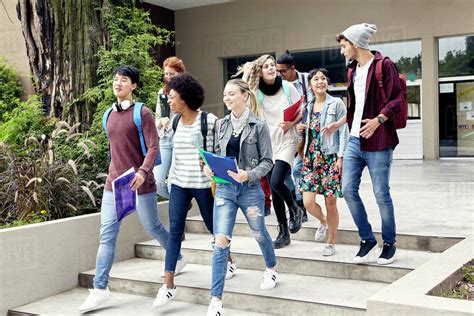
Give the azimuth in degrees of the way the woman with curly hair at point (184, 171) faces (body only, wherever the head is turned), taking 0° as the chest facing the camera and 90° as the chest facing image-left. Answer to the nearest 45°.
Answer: approximately 45°

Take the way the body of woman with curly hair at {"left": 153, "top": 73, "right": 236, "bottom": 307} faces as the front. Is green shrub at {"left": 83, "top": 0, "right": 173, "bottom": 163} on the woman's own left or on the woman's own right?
on the woman's own right

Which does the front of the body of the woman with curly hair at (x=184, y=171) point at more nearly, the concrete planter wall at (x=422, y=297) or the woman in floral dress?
the concrete planter wall

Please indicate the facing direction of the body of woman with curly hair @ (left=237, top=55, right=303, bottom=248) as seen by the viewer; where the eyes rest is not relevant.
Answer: toward the camera

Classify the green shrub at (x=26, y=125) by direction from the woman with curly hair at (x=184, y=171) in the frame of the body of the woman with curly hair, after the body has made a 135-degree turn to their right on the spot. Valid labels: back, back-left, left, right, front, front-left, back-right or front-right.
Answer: front-left

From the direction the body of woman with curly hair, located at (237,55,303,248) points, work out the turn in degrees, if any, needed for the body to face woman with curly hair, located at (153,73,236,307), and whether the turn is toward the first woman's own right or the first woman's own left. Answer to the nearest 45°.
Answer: approximately 45° to the first woman's own right

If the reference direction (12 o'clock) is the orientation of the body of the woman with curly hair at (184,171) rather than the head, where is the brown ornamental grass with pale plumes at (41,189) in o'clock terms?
The brown ornamental grass with pale plumes is roughly at 3 o'clock from the woman with curly hair.

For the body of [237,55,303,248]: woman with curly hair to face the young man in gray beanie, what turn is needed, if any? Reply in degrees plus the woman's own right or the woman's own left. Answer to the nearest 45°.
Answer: approximately 45° to the woman's own left

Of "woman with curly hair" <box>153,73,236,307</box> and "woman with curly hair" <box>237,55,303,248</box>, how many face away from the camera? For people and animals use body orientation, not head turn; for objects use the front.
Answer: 0

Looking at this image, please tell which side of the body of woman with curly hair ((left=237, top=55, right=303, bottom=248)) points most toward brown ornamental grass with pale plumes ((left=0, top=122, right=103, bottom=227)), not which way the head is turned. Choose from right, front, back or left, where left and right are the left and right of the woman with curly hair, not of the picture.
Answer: right

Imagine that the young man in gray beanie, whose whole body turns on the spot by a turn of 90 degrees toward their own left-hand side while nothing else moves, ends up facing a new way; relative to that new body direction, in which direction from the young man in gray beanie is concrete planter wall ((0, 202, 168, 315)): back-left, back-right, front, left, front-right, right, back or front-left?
back-right

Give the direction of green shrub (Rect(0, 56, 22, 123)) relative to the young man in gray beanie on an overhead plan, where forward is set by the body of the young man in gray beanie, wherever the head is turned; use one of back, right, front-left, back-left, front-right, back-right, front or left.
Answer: right

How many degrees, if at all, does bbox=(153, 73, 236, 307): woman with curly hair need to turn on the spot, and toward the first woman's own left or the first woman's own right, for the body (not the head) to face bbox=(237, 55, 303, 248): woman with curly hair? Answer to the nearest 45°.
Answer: approximately 180°

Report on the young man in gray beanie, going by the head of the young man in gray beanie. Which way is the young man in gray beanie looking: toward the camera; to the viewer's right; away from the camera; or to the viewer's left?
to the viewer's left
